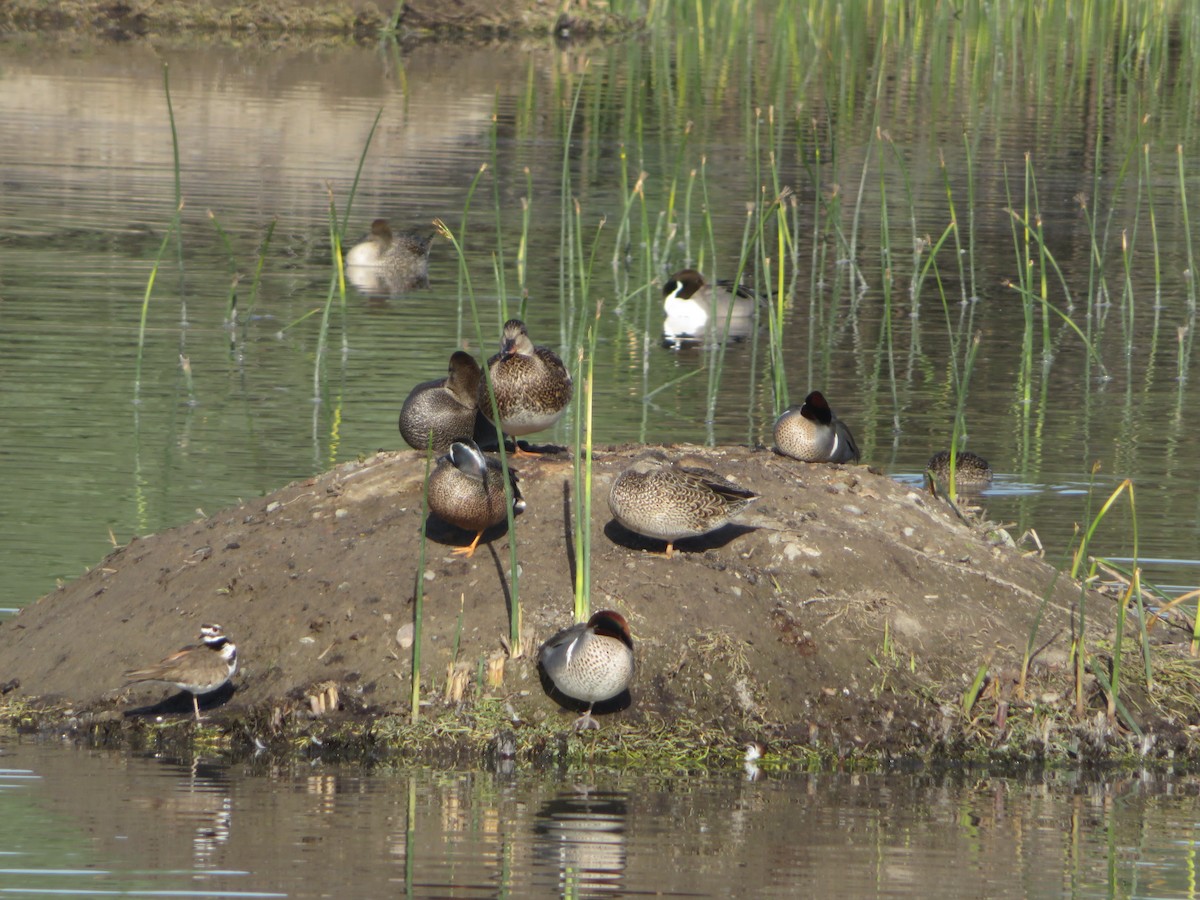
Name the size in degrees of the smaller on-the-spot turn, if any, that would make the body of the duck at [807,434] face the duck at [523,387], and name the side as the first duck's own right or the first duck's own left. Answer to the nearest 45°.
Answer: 0° — it already faces it

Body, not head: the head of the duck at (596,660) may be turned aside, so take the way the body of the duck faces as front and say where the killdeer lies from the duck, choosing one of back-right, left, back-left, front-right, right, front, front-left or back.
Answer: back-right

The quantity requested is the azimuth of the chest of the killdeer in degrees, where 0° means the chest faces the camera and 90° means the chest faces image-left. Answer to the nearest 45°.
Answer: approximately 270°

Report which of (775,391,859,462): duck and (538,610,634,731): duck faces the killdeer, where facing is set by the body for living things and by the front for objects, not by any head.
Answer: (775,391,859,462): duck

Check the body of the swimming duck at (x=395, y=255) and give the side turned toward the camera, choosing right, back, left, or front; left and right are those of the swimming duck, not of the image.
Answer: left

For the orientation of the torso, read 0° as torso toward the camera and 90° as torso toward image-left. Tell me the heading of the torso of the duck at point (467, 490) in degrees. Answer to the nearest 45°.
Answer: approximately 45°

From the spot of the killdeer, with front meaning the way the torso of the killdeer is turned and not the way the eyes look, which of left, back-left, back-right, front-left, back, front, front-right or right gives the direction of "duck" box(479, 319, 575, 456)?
front-left

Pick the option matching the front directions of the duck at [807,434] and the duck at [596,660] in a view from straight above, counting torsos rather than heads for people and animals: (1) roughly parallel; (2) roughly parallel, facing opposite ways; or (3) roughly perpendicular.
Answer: roughly perpendicular

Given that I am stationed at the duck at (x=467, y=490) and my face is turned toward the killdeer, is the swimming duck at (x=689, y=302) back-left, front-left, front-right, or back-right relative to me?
back-right

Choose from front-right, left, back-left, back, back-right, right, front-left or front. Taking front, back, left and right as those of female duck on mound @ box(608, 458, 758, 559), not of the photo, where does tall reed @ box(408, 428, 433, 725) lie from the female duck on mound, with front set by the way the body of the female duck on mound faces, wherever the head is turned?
front-left

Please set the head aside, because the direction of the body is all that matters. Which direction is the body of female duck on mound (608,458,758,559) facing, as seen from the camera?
to the viewer's left

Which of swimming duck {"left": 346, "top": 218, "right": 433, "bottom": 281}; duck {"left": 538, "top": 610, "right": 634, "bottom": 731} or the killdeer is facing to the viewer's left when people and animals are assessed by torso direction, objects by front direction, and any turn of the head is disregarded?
the swimming duck

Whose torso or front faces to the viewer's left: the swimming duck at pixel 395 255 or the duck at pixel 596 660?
the swimming duck

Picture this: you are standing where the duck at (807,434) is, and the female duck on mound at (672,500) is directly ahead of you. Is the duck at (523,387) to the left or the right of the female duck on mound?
right
